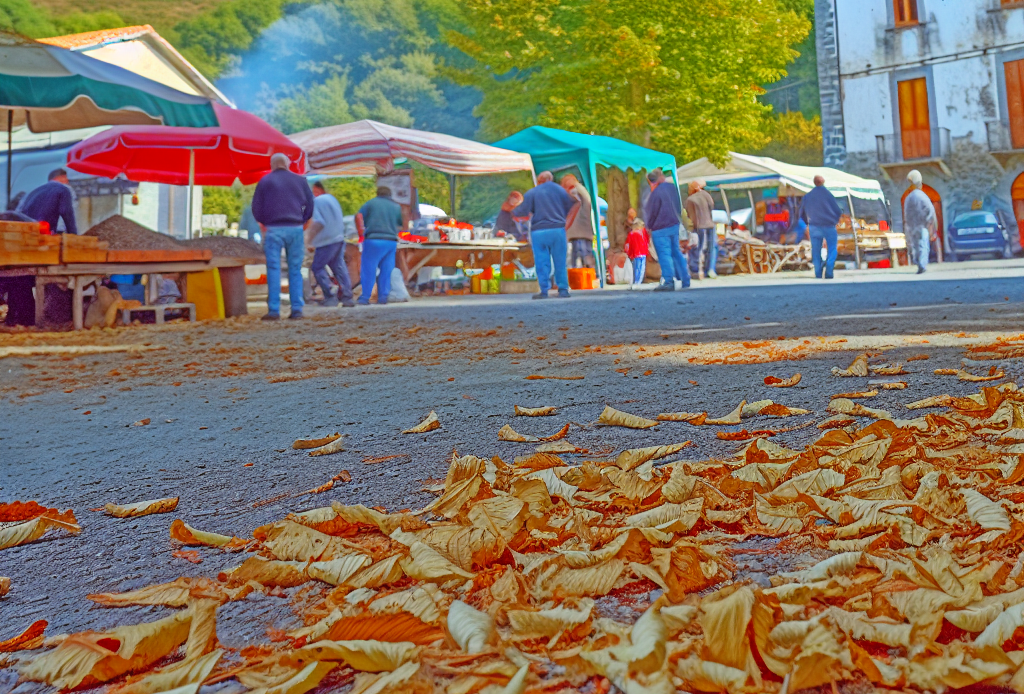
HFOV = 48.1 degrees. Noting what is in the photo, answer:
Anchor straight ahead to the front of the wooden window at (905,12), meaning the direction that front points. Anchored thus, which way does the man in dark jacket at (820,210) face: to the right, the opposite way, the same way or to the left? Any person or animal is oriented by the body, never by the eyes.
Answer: the opposite way

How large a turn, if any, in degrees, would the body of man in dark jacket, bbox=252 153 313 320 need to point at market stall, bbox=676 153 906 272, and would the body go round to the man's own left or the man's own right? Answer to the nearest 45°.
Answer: approximately 45° to the man's own right

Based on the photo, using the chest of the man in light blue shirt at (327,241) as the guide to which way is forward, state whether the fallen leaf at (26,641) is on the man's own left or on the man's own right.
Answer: on the man's own left

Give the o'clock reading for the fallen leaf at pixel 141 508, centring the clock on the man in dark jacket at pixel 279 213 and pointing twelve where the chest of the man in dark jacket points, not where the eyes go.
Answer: The fallen leaf is roughly at 6 o'clock from the man in dark jacket.

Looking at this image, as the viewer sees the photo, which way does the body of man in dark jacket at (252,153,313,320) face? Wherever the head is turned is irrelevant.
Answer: away from the camera

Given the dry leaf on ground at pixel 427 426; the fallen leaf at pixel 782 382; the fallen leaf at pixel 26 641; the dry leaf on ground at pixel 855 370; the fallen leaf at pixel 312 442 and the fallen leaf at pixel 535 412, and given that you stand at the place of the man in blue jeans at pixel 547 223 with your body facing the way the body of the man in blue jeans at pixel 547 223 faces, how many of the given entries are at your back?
6

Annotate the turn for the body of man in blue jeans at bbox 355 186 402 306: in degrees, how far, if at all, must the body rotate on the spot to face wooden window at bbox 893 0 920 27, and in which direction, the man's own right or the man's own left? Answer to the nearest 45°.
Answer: approximately 45° to the man's own right

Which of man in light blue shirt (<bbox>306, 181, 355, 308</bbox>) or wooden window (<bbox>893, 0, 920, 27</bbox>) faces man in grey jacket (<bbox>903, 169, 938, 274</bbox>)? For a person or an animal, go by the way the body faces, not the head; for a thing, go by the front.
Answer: the wooden window

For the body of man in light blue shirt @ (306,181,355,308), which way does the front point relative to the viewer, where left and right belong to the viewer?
facing away from the viewer and to the left of the viewer

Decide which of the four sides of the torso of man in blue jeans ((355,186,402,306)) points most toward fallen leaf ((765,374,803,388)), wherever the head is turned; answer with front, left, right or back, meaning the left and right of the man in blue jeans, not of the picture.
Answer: back

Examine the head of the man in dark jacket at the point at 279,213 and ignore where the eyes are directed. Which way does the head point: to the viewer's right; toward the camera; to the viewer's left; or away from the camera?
away from the camera

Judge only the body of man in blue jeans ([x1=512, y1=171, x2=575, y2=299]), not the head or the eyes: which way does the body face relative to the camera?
away from the camera

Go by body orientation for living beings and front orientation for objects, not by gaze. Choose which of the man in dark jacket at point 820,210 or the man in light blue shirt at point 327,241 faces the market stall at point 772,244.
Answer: the man in dark jacket

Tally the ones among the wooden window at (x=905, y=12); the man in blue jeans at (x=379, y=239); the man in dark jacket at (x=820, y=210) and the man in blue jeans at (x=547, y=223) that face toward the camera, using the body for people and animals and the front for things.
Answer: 1

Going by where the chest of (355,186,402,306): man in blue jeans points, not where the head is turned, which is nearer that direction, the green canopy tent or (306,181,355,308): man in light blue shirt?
the green canopy tent

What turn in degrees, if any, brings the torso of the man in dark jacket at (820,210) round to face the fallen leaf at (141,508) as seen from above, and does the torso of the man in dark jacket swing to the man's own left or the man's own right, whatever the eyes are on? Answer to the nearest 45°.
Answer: approximately 180°

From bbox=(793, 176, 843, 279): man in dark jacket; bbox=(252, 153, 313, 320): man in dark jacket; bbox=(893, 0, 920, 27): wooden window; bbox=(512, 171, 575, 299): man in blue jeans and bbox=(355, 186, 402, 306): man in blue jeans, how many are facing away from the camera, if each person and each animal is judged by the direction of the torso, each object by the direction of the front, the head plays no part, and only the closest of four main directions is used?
4

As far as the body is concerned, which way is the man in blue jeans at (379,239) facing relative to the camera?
away from the camera

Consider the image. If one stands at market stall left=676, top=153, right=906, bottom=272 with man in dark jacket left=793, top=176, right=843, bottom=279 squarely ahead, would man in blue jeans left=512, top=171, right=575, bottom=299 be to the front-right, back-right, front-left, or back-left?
front-right
